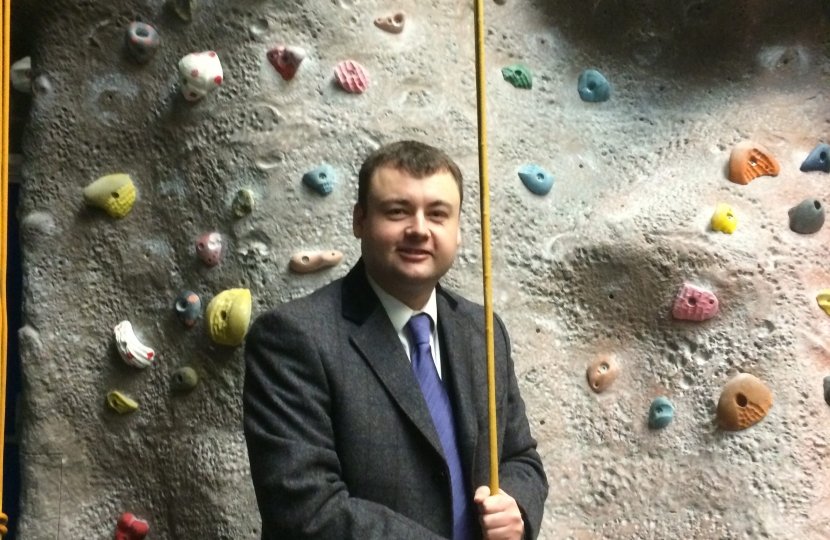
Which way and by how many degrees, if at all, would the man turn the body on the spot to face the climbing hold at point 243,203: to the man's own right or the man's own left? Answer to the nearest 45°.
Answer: approximately 180°

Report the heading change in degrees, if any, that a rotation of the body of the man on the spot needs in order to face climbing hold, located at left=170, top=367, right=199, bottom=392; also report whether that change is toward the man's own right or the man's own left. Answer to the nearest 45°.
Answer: approximately 180°

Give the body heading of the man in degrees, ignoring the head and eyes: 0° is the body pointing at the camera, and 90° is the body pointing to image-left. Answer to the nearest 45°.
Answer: approximately 315°

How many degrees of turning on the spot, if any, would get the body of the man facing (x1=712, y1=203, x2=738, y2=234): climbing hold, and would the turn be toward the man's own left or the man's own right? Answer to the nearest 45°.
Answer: approximately 90° to the man's own left

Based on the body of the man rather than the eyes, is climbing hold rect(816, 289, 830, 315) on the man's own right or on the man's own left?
on the man's own left

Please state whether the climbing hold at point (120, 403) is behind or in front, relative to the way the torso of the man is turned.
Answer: behind

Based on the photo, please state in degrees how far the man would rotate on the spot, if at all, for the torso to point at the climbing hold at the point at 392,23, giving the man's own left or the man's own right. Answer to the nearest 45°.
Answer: approximately 135° to the man's own left

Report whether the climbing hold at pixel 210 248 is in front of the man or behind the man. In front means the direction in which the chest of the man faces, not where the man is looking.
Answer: behind

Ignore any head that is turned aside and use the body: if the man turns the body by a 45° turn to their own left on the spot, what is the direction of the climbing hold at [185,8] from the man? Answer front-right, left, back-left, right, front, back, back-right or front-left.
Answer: back-left

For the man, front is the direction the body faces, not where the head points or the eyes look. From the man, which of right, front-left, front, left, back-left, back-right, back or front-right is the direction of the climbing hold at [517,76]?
back-left

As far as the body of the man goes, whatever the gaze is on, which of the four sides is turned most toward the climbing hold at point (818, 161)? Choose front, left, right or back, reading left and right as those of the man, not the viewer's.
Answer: left

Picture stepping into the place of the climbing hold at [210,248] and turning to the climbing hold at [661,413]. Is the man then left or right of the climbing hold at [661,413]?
right
